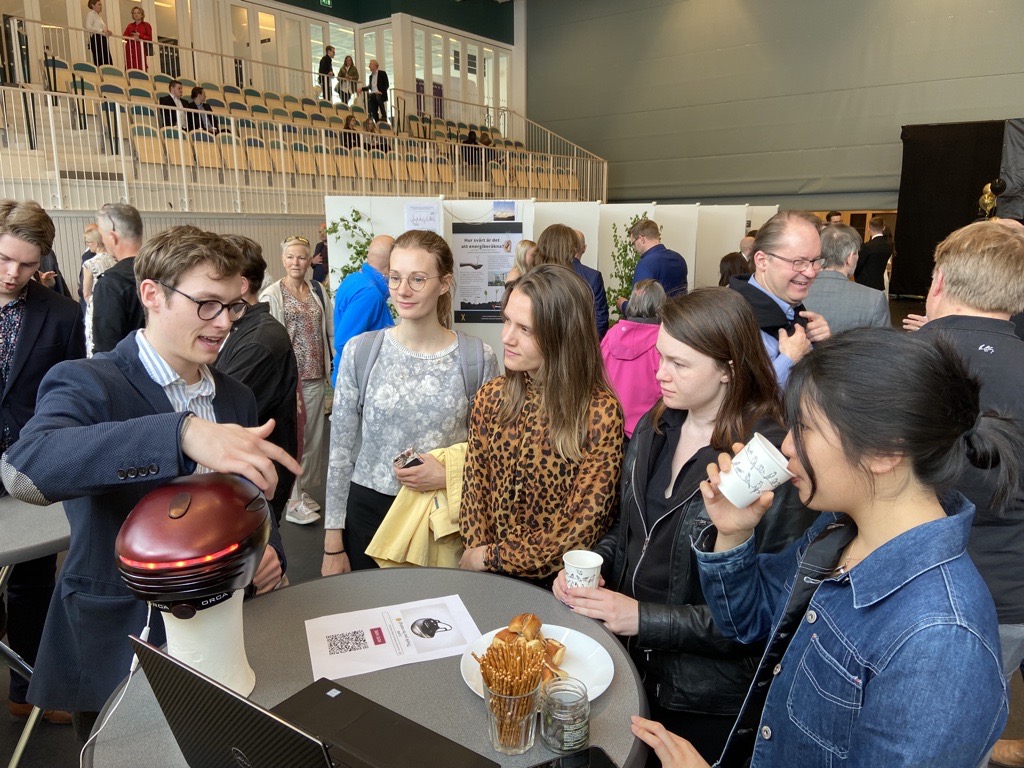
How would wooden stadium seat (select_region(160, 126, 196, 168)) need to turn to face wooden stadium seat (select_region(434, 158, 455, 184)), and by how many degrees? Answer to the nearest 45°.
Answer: approximately 90° to its left

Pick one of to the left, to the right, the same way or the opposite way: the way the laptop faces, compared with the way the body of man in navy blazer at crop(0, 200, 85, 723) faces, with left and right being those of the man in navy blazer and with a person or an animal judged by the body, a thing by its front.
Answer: the opposite way

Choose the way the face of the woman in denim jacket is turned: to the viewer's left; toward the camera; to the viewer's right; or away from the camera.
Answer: to the viewer's left

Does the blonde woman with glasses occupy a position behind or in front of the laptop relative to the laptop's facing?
in front

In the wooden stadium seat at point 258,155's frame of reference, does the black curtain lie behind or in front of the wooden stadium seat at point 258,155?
in front

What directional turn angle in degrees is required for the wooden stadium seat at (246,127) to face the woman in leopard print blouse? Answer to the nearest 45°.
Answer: approximately 45° to its right

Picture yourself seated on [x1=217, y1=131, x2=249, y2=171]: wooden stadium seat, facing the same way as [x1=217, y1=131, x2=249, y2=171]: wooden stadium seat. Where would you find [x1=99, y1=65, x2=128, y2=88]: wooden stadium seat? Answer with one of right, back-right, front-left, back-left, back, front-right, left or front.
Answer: back

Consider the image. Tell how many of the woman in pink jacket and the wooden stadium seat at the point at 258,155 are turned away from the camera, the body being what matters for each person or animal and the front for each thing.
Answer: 1
